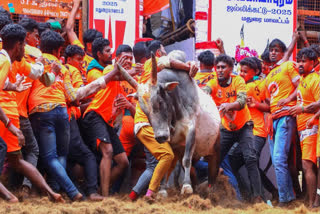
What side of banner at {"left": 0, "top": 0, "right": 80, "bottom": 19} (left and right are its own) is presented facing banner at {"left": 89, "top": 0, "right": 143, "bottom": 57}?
left

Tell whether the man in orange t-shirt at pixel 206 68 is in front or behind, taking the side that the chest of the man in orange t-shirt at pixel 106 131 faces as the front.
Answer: in front

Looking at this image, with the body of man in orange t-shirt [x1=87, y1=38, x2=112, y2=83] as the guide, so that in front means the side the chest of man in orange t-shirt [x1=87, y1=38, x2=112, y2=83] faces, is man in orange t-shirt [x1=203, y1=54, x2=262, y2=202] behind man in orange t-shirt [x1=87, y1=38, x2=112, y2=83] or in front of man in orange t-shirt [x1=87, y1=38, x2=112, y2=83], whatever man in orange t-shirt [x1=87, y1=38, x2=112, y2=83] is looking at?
in front

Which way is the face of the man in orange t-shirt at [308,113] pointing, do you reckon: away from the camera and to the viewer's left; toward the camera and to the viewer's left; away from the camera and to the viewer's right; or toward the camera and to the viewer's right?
toward the camera and to the viewer's left

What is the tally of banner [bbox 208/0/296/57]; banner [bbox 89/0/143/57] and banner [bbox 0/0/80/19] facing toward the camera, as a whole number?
3

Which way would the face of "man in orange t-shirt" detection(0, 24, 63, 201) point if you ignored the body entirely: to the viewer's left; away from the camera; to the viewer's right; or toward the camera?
to the viewer's right

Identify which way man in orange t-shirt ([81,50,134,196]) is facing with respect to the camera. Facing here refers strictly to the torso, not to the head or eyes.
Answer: to the viewer's right

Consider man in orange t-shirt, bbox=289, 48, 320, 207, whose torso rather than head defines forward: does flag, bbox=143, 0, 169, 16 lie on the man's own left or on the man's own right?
on the man's own right

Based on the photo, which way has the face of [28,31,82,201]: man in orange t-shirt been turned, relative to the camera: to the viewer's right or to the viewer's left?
to the viewer's right

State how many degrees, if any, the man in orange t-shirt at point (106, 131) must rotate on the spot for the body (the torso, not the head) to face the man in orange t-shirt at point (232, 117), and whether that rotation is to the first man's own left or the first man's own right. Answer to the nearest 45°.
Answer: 0° — they already face them

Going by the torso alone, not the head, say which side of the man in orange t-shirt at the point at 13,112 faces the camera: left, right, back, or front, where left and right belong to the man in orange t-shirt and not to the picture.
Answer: right

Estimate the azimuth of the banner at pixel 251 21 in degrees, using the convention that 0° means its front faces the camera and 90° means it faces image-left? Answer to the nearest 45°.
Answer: approximately 0°

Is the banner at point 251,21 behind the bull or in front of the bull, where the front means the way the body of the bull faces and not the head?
behind
